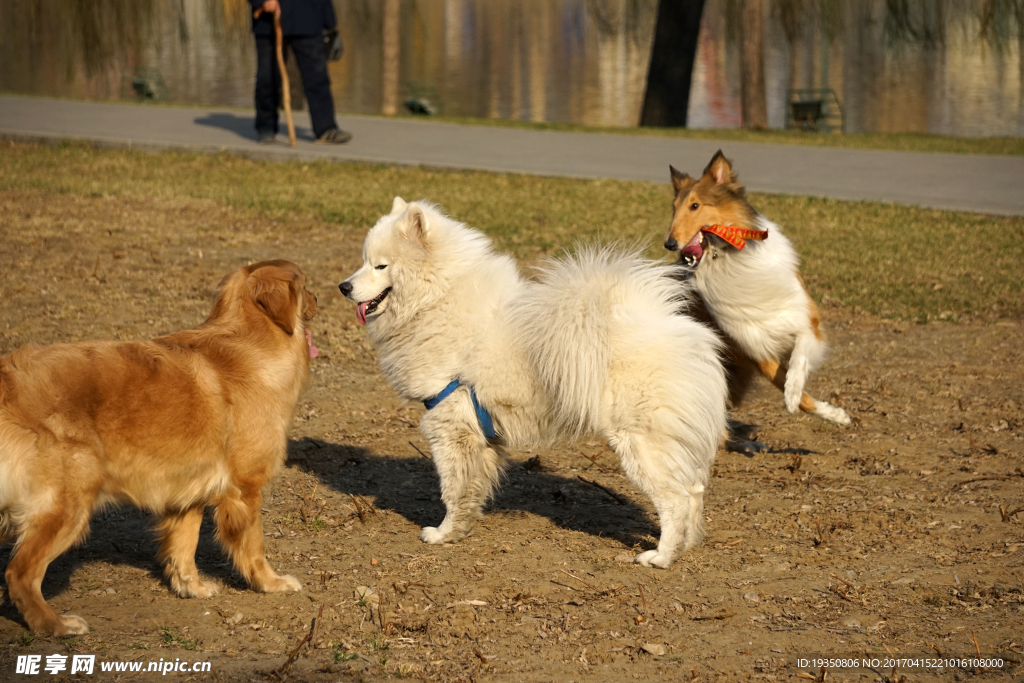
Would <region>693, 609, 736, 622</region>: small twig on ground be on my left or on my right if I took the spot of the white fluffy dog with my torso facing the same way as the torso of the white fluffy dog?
on my left

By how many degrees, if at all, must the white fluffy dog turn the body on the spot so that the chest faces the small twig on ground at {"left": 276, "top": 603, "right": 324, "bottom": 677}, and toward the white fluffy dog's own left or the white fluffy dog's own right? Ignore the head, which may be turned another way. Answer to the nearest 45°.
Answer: approximately 45° to the white fluffy dog's own left

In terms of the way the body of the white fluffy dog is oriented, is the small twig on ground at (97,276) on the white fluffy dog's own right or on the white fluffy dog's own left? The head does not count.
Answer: on the white fluffy dog's own right

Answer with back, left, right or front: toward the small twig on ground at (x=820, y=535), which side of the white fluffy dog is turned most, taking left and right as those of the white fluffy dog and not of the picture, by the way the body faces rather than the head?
back

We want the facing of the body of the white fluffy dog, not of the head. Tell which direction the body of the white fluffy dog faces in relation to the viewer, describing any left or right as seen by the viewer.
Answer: facing to the left of the viewer
